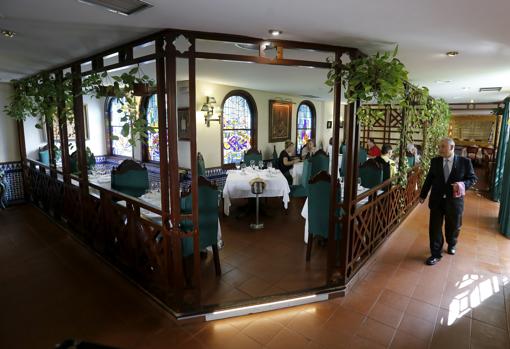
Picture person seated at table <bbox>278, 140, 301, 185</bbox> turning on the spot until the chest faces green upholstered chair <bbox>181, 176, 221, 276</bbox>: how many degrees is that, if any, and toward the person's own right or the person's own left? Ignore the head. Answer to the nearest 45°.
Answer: approximately 90° to the person's own right

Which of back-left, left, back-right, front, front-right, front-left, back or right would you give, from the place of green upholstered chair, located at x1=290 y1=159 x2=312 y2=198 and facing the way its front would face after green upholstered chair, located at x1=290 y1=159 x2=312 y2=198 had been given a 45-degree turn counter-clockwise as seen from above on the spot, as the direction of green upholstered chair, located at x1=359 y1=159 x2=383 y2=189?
left

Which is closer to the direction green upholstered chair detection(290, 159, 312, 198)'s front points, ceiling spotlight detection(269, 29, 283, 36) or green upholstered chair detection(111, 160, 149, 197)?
the green upholstered chair

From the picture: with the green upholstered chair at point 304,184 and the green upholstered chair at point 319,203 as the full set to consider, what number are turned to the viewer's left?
1

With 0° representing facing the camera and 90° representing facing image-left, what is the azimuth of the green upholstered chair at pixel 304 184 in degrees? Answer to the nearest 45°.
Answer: approximately 90°

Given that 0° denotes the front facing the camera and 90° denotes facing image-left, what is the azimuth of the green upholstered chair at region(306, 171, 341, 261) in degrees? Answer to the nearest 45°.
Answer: approximately 225°

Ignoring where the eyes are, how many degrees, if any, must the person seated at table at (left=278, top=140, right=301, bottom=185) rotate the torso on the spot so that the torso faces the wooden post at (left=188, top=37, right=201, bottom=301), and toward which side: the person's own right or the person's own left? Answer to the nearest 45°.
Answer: approximately 90° to the person's own right

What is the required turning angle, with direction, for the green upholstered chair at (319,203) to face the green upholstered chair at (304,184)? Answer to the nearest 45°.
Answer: approximately 45° to its left

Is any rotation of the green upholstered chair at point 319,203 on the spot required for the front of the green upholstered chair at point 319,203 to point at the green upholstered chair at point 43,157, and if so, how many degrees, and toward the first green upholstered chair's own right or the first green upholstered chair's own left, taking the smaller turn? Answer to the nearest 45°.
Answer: approximately 135° to the first green upholstered chair's own left
